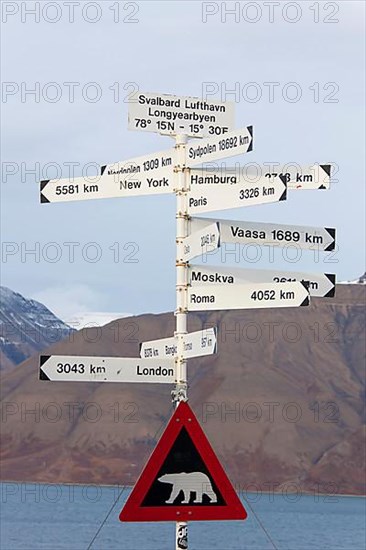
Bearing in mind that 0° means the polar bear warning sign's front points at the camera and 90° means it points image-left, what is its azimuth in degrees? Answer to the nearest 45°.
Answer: approximately 0°

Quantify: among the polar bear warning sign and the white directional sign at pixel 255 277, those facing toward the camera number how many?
2
